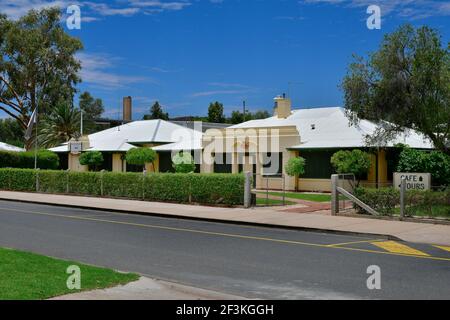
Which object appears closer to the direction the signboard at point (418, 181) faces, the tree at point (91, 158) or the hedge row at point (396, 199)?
the hedge row

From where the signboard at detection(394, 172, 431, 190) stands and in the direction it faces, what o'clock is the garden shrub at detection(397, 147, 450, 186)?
The garden shrub is roughly at 6 o'clock from the signboard.

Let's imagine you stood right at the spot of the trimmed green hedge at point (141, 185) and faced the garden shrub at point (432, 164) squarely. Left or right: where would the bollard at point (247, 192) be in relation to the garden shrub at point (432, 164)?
right

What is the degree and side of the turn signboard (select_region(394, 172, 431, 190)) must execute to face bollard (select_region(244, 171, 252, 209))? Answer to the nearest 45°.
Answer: approximately 90° to its right

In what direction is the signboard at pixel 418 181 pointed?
toward the camera

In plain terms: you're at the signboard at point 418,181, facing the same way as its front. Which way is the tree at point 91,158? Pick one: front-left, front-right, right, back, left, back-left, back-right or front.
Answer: back-right

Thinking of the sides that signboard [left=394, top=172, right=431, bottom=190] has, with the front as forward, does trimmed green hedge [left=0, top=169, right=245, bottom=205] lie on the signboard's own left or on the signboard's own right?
on the signboard's own right

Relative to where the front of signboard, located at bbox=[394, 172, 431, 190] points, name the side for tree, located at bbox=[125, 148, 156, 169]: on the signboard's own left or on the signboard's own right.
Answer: on the signboard's own right

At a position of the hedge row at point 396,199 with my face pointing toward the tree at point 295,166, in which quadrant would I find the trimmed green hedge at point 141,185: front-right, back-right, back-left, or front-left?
front-left
